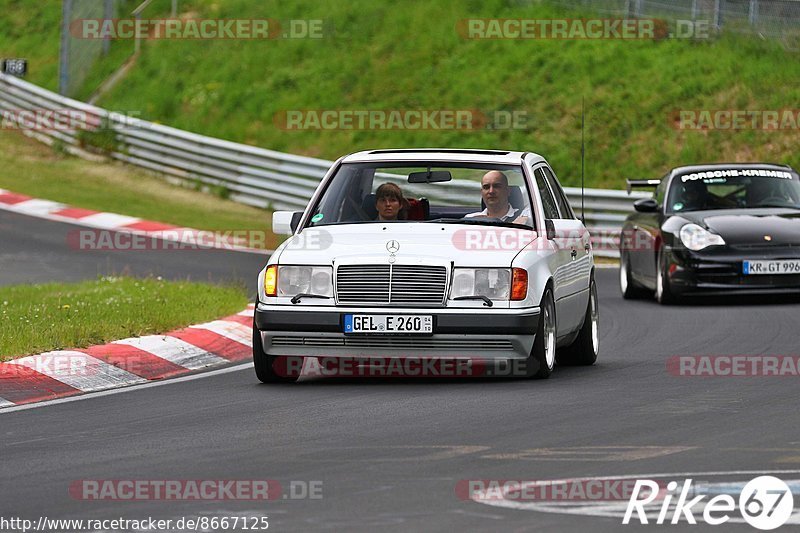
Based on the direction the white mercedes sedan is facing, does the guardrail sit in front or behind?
behind

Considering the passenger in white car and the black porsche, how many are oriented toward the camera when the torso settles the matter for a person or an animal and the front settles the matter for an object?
2

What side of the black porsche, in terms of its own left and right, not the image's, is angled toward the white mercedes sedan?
front

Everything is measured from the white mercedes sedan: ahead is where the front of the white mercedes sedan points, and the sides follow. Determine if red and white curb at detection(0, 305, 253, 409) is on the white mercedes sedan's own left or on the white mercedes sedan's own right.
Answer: on the white mercedes sedan's own right

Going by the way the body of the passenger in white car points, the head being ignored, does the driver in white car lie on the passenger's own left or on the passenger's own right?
on the passenger's own left

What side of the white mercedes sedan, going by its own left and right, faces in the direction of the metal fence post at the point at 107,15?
back

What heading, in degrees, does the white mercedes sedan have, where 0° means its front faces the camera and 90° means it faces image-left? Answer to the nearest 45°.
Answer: approximately 0°

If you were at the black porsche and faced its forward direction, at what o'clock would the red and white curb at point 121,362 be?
The red and white curb is roughly at 1 o'clock from the black porsche.

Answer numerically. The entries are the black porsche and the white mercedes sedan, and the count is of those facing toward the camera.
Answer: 2

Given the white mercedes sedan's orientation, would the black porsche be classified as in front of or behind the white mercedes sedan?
behind

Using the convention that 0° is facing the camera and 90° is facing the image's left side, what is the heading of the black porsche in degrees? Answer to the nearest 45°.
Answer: approximately 0°
